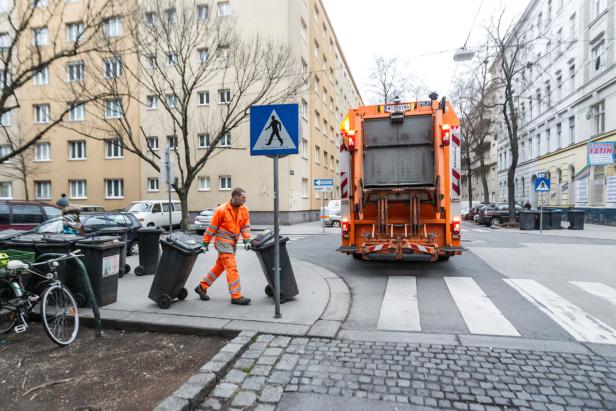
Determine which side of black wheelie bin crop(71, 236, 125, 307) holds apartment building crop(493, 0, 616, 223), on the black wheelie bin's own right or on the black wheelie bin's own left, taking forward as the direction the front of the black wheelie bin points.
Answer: on the black wheelie bin's own left

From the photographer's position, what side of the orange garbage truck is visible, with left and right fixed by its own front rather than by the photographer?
back

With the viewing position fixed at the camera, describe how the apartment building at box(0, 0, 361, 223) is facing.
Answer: facing the viewer

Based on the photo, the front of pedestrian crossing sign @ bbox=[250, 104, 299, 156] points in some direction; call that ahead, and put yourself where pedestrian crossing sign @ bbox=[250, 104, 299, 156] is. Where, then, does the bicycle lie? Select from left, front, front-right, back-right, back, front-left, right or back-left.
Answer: right

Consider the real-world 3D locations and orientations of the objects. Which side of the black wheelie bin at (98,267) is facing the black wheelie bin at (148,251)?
left

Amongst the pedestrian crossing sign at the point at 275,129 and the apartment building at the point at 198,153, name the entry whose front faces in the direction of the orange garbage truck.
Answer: the apartment building

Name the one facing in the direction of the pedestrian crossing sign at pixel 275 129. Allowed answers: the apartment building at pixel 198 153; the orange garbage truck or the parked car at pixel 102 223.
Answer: the apartment building

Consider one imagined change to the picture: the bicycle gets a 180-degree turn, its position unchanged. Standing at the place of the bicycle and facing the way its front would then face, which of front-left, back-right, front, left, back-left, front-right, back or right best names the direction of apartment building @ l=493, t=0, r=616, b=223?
back-right

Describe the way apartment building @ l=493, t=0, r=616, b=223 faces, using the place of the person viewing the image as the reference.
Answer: facing the viewer and to the left of the viewer

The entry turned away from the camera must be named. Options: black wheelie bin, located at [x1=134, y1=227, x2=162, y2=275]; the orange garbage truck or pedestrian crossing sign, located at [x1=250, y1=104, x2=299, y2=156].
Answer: the orange garbage truck

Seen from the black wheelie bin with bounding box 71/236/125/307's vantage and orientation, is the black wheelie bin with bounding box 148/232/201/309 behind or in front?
in front

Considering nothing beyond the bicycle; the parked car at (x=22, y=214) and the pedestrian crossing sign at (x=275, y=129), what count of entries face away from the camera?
0

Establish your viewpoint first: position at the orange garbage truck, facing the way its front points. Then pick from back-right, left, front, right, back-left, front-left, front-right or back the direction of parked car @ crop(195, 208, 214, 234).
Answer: front-left
